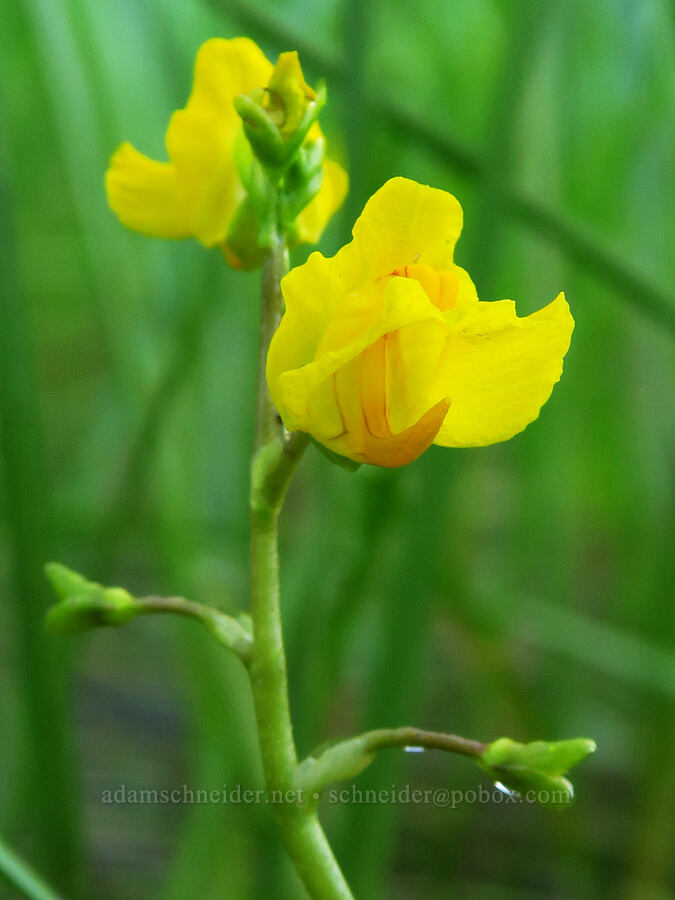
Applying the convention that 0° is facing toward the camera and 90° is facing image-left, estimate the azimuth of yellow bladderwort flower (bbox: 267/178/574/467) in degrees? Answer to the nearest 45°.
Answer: approximately 315°
